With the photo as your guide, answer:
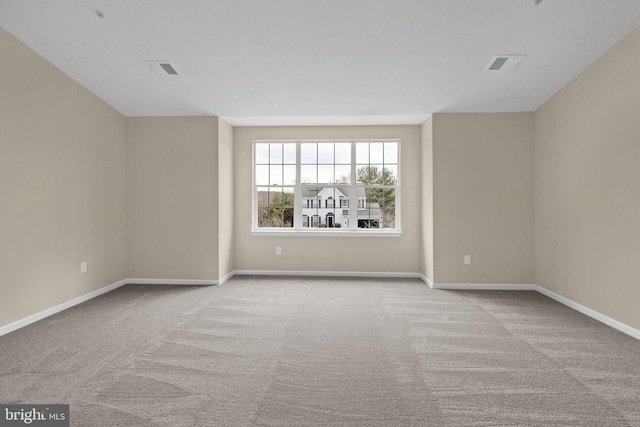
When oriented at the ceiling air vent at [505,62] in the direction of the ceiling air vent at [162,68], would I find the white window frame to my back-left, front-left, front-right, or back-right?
front-right

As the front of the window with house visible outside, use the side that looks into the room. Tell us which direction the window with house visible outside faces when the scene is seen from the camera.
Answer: facing the viewer

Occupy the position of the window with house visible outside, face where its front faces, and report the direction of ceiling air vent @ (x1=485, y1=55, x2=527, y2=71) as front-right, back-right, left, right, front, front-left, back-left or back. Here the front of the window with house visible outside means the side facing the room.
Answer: front-left

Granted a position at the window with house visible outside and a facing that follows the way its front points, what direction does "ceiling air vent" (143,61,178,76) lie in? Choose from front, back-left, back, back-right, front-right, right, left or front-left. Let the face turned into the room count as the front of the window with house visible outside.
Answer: front-right

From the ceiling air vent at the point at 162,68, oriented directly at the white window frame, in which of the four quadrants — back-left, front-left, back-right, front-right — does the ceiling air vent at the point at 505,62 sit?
front-right

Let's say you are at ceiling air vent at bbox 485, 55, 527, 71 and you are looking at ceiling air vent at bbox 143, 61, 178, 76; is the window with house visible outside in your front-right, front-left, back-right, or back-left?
front-right
